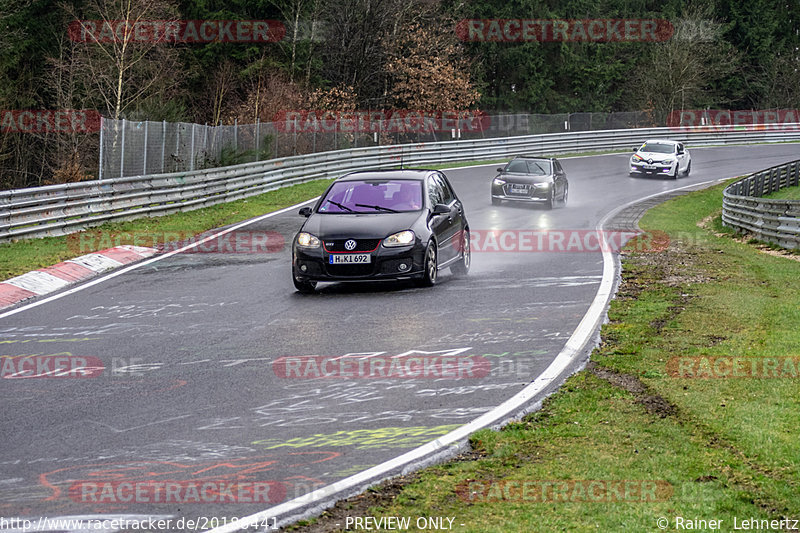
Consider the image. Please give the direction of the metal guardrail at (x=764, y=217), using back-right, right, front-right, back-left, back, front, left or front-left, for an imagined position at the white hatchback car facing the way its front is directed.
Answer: front-left

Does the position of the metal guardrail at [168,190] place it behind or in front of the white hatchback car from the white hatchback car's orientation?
in front

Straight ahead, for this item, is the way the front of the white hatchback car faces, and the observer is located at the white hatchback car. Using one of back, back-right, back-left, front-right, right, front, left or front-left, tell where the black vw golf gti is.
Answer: front-left

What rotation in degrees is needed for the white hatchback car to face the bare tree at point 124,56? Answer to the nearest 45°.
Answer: approximately 45° to its right

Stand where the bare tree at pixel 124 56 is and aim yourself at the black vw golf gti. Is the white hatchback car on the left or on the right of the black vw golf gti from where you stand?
left

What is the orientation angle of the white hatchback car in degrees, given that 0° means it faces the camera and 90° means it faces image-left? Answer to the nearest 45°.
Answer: approximately 45°

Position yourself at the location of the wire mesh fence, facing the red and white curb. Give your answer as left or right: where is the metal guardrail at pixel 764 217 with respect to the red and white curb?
left
